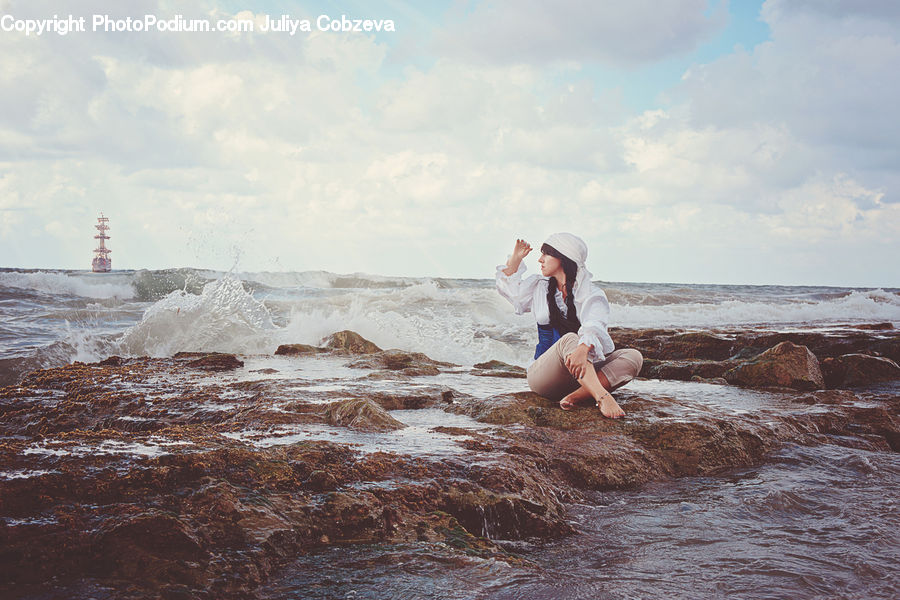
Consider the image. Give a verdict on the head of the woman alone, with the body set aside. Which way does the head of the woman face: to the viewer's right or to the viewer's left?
to the viewer's left

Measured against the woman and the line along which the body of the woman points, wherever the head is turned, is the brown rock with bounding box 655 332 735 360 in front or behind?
behind

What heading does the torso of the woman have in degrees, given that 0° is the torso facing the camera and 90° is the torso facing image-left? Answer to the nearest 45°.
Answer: approximately 45°

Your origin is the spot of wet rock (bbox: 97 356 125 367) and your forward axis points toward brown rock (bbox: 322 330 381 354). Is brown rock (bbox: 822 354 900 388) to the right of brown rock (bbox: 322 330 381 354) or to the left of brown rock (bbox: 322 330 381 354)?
right

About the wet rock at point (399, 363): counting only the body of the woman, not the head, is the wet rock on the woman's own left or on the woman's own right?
on the woman's own right

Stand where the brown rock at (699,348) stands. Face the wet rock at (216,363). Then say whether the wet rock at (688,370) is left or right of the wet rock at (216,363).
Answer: left

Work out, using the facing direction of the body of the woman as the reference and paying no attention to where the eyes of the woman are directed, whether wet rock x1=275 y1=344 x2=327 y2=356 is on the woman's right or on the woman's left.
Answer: on the woman's right

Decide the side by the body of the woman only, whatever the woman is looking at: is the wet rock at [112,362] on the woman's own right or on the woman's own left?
on the woman's own right

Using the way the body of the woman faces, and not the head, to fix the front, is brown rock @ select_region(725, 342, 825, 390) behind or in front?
behind
